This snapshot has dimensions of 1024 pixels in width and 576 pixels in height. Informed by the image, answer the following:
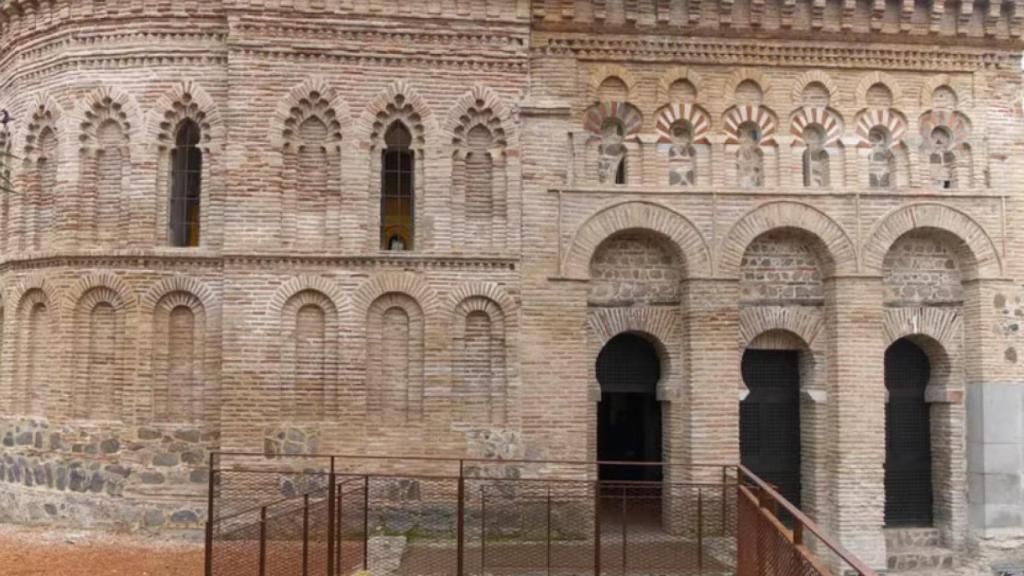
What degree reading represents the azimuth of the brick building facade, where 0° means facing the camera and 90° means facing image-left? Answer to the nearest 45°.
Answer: approximately 0°
